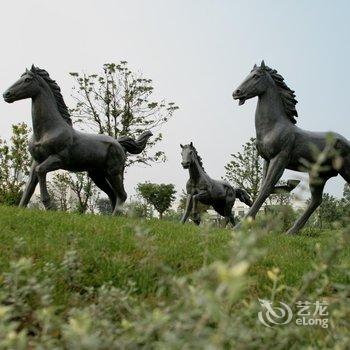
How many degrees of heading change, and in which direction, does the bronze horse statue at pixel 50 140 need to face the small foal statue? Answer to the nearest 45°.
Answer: approximately 135° to its right

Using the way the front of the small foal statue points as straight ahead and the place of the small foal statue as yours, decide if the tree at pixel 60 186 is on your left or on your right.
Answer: on your right

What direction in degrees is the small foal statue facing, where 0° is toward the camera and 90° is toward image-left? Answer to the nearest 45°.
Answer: approximately 45°

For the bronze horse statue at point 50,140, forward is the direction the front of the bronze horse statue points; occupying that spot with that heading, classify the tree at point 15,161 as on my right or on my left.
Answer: on my right

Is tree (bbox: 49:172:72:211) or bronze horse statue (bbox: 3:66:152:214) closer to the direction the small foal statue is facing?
the bronze horse statue

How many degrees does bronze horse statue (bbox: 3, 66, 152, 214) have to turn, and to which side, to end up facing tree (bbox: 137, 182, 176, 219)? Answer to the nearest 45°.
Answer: approximately 90° to its right

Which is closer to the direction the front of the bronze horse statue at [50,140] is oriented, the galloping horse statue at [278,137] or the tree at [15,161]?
the tree

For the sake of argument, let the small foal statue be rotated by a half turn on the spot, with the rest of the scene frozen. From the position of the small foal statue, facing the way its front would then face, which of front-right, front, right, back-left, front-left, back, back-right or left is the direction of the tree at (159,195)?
front-left

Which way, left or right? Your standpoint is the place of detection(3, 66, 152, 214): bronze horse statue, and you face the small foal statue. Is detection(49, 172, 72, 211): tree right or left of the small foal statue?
left

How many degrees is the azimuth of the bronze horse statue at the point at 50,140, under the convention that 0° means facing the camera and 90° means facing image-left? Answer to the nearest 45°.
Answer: approximately 90°

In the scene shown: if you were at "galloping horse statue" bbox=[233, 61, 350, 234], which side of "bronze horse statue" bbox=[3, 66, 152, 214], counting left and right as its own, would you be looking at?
back
